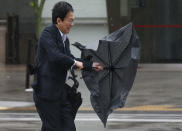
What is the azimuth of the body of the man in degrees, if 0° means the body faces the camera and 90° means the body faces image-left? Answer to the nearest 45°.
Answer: approximately 270°

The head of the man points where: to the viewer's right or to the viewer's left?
to the viewer's right
